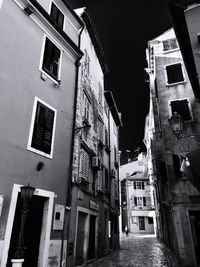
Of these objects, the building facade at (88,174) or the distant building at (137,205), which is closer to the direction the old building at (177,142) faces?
the building facade

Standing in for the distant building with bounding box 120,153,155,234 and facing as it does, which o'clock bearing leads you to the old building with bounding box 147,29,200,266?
The old building is roughly at 12 o'clock from the distant building.

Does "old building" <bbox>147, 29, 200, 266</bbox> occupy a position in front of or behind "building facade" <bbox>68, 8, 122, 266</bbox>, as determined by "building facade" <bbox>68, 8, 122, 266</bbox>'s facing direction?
in front

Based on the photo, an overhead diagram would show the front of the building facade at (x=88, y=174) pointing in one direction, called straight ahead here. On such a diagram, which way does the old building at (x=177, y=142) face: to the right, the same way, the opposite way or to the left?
the opposite way

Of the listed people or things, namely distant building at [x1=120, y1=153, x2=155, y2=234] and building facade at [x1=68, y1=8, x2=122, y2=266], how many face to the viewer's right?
1

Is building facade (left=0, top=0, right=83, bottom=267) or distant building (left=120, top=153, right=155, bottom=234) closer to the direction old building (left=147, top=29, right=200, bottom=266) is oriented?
the building facade

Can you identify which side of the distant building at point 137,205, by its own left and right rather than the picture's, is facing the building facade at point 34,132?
front

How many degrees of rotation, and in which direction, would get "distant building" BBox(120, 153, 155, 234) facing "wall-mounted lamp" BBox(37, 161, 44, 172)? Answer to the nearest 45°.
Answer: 0° — it already faces it

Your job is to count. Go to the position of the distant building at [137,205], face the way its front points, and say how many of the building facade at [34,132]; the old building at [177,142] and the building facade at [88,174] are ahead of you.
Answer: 3

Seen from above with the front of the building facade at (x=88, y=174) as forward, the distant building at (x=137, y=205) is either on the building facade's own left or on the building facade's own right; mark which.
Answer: on the building facade's own left

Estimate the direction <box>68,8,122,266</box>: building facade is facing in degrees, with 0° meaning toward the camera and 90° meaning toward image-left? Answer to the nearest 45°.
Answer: approximately 270°

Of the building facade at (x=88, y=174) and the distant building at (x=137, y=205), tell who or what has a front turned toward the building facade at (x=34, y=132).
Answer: the distant building

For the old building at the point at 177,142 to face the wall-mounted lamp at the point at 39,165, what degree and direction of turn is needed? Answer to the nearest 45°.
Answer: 0° — it already faces it

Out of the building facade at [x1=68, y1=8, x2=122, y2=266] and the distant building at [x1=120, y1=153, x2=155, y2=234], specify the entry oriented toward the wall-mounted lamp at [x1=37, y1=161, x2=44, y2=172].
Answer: the distant building

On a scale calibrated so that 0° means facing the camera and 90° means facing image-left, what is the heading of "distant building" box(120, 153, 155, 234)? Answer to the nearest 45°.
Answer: approximately 0°
